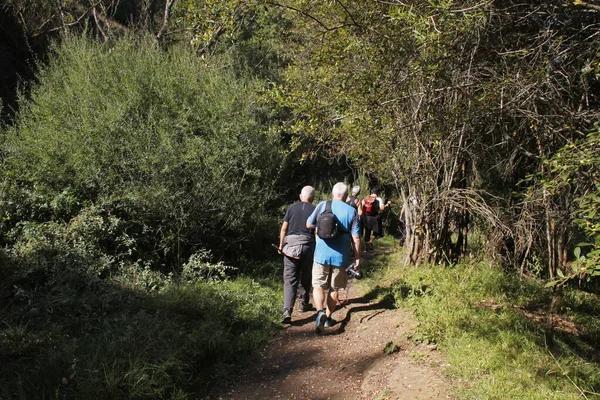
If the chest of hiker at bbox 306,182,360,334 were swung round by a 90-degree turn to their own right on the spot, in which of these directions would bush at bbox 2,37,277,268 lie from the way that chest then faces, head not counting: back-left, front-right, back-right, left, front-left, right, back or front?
back-left

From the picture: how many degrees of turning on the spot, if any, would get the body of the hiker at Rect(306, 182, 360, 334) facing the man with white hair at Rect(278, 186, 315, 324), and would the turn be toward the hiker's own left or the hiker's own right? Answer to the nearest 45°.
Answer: approximately 45° to the hiker's own left

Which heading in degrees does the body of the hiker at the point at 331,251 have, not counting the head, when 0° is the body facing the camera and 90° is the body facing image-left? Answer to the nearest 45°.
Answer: approximately 180°

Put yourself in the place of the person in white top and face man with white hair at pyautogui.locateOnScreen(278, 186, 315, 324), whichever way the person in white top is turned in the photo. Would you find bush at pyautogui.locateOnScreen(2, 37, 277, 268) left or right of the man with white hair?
right

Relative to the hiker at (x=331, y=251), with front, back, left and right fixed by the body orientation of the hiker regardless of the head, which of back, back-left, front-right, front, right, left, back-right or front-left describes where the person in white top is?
front
